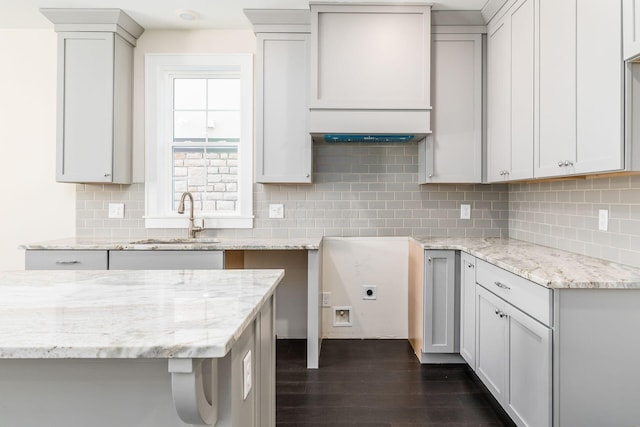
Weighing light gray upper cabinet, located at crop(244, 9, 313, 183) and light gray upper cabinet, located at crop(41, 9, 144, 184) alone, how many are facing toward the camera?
2

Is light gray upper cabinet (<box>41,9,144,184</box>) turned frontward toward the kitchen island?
yes

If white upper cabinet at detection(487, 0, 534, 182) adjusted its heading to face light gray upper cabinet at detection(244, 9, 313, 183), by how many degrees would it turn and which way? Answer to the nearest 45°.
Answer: approximately 45° to its right

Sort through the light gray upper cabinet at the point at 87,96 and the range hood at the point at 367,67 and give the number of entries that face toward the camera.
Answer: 2

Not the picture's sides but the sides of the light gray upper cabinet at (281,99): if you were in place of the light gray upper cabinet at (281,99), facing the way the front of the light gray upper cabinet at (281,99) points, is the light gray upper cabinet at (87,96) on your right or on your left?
on your right

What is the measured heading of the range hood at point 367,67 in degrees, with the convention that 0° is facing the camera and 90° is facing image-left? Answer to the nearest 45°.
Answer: approximately 0°

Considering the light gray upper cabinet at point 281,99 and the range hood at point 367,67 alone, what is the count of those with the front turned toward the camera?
2
